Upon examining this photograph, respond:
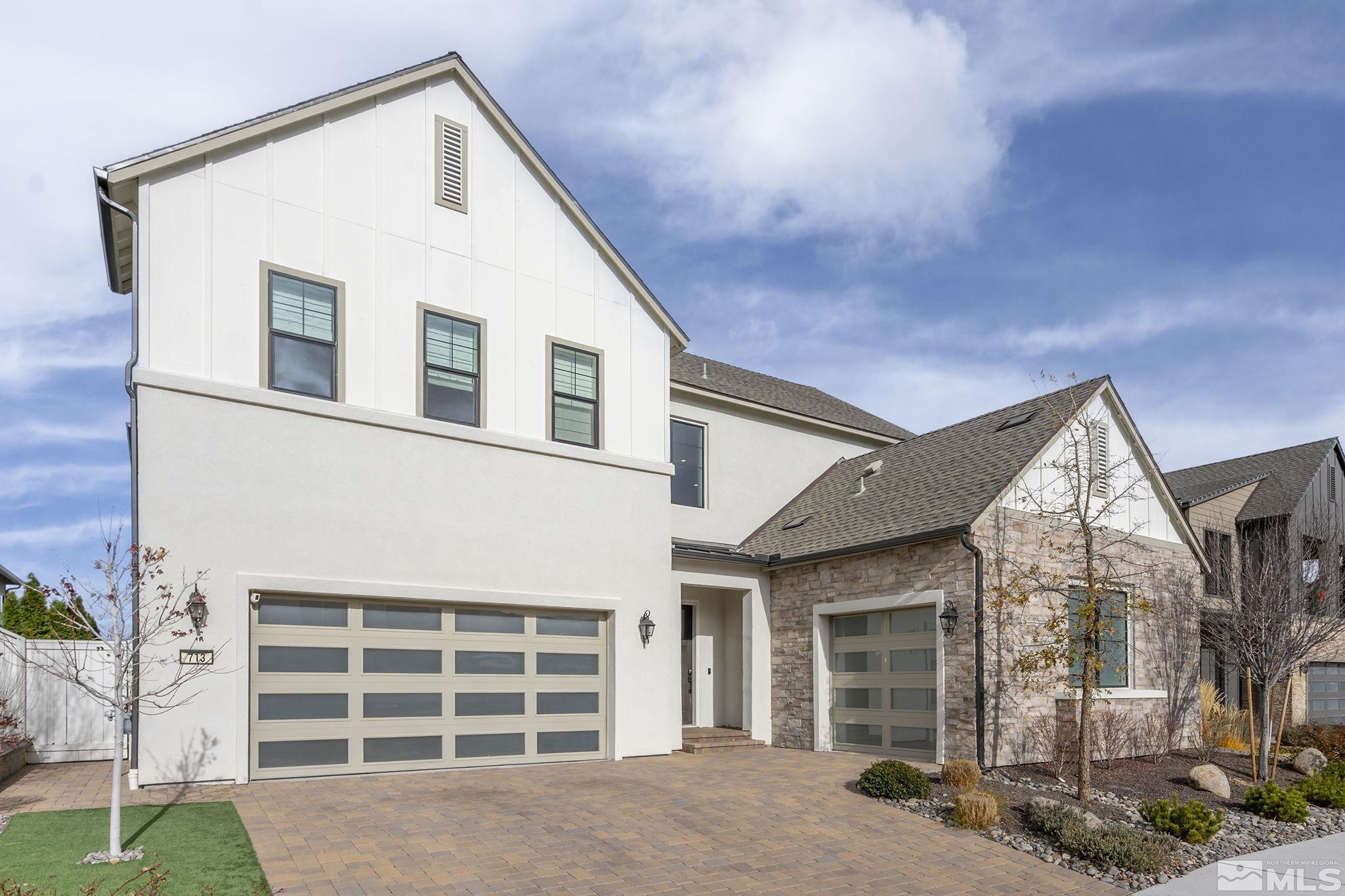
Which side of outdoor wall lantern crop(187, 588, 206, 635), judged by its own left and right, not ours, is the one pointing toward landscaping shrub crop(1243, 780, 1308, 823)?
left

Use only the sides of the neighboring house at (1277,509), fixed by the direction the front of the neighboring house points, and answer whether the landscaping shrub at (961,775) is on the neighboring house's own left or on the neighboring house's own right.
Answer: on the neighboring house's own right

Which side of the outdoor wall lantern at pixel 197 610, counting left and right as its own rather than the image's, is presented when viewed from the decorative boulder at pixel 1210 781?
left

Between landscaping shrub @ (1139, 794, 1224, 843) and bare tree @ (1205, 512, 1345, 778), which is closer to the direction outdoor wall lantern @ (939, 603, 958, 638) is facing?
the landscaping shrub

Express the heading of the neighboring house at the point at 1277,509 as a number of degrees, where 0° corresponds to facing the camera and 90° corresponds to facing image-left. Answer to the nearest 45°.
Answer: approximately 315°

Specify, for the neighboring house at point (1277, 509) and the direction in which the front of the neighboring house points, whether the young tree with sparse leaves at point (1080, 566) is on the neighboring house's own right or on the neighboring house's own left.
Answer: on the neighboring house's own right

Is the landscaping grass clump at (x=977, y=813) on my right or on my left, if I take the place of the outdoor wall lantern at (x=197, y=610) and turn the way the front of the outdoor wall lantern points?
on my left
